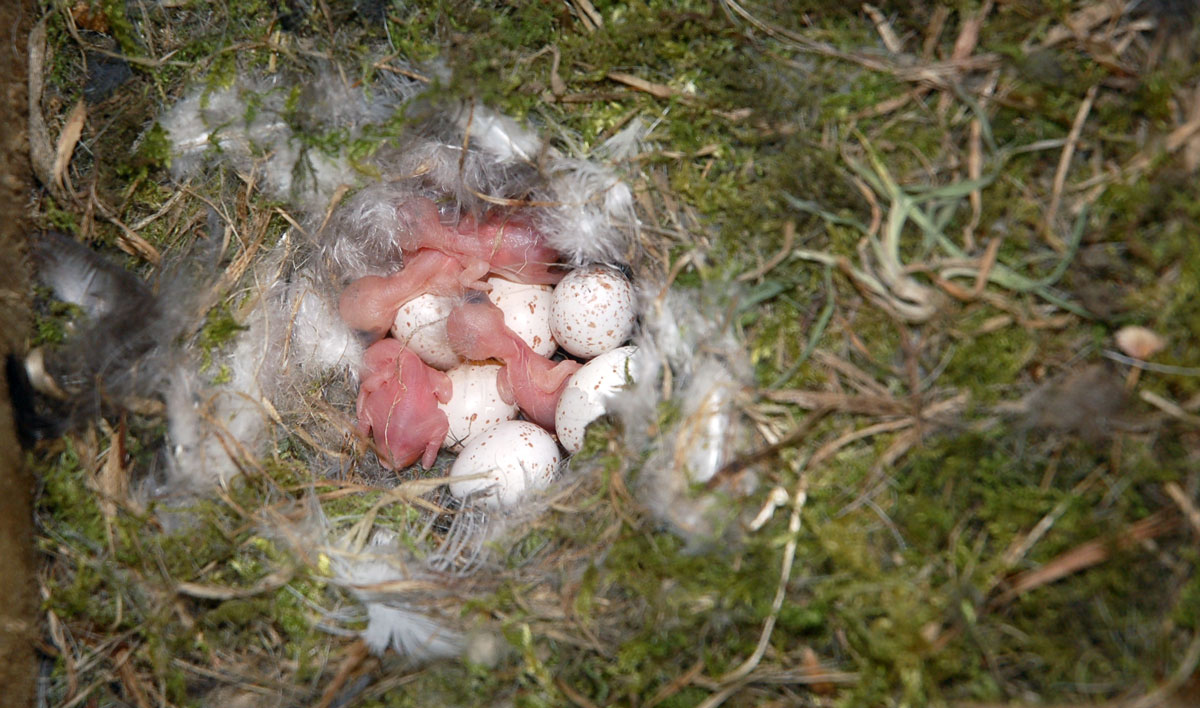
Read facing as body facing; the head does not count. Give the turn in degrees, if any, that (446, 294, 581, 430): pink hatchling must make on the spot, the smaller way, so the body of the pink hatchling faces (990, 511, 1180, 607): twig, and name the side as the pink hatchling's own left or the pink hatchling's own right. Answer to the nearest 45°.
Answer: approximately 180°

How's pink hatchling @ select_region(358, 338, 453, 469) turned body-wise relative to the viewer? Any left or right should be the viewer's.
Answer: facing away from the viewer

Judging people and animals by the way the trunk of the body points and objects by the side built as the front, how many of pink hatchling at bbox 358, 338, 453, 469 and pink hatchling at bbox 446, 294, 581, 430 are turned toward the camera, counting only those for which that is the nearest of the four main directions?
0

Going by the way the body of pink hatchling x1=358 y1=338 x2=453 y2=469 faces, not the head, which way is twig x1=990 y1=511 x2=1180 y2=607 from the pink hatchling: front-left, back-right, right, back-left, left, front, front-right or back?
back-right

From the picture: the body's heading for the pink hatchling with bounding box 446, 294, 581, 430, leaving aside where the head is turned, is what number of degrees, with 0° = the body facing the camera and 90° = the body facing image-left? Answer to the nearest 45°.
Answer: approximately 135°
